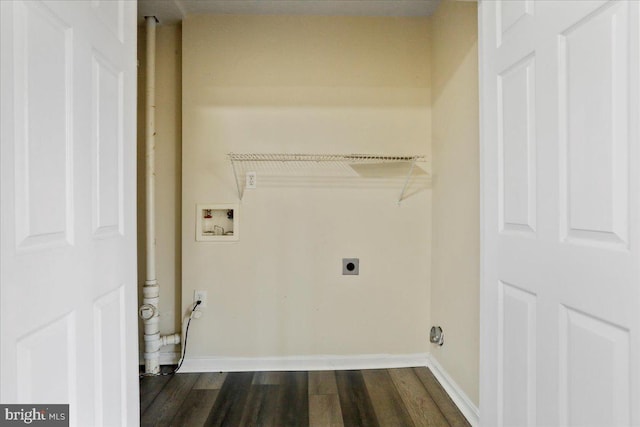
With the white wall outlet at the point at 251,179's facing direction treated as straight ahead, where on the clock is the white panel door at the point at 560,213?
The white panel door is roughly at 11 o'clock from the white wall outlet.

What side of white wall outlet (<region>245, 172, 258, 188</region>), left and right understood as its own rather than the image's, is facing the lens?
front

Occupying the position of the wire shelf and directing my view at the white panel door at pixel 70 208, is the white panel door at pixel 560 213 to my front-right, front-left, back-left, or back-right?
front-left

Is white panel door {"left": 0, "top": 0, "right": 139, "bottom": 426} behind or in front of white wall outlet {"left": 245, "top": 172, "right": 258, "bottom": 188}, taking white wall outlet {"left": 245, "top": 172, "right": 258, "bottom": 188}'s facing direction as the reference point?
in front

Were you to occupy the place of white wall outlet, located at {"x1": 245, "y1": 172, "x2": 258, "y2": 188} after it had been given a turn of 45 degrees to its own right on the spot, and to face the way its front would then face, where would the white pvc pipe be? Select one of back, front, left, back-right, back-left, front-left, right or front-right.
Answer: front-right

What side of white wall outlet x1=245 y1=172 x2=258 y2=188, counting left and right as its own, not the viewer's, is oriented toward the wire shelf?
left

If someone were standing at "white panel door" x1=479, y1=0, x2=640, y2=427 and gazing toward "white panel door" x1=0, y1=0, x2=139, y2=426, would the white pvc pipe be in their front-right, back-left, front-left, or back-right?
front-right
